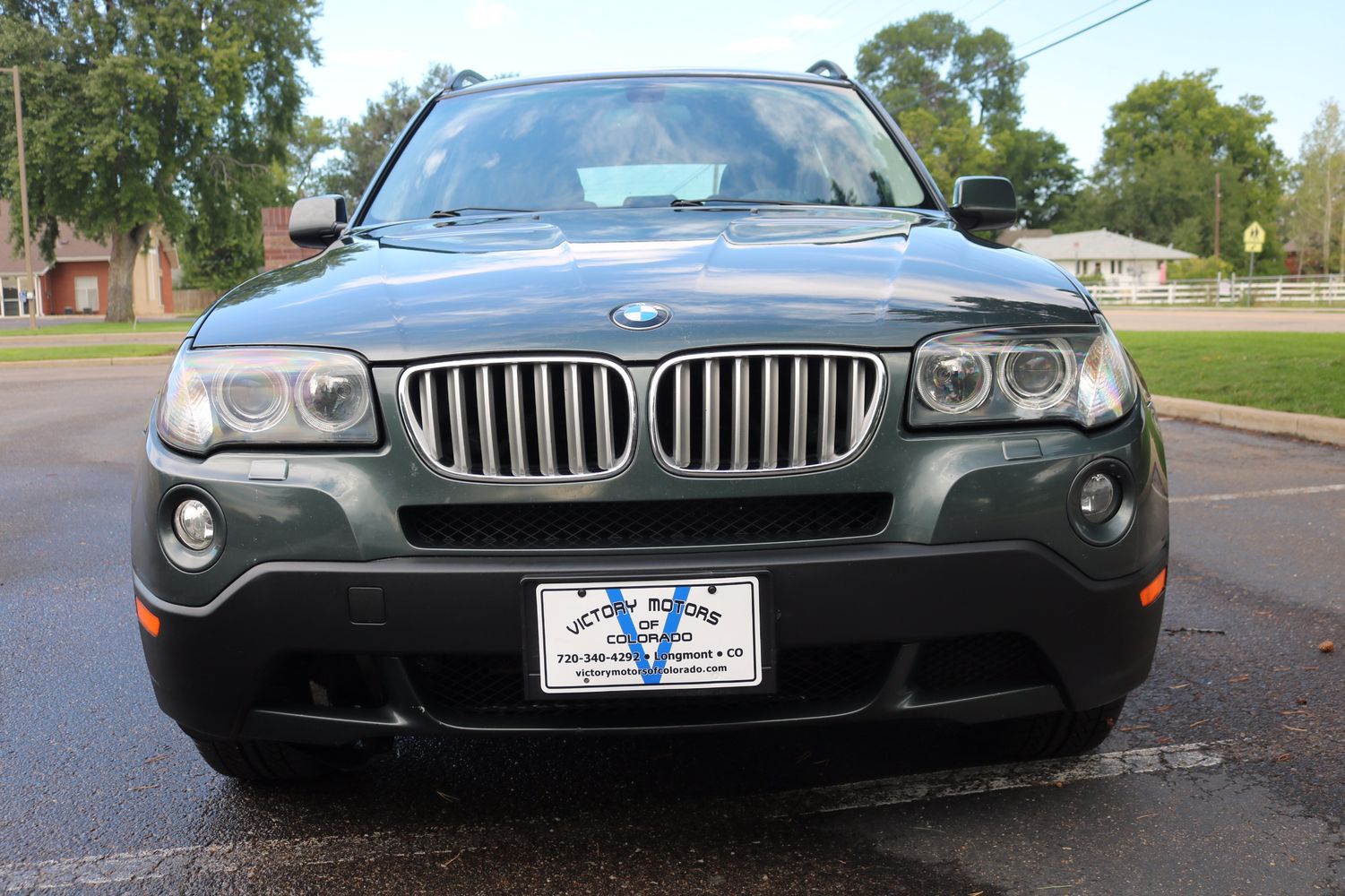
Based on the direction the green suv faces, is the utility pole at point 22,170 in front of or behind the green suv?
behind

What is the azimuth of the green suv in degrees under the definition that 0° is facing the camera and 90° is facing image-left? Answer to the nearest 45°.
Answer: approximately 0°

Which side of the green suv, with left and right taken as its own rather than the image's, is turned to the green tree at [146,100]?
back
